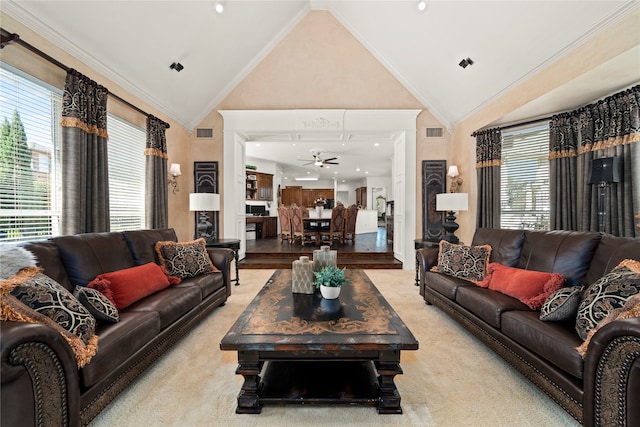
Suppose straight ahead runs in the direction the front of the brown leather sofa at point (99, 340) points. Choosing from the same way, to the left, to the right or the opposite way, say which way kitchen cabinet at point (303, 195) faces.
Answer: to the right

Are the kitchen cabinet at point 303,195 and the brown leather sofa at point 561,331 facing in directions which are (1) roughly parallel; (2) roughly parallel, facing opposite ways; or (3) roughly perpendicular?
roughly perpendicular

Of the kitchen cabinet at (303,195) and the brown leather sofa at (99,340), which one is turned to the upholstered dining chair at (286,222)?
the kitchen cabinet

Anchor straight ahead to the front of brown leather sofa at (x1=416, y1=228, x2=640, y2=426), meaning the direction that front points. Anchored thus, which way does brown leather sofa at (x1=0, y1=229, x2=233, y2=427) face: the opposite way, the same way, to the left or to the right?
the opposite way

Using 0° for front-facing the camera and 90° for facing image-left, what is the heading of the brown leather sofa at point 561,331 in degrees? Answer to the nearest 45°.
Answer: approximately 45°

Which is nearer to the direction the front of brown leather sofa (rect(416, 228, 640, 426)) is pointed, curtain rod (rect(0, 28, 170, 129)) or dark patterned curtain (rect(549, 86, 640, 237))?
the curtain rod

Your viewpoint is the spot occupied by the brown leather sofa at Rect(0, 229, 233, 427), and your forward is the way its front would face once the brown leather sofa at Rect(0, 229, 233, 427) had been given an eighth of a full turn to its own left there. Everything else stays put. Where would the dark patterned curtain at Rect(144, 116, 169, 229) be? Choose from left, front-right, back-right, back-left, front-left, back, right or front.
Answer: left
